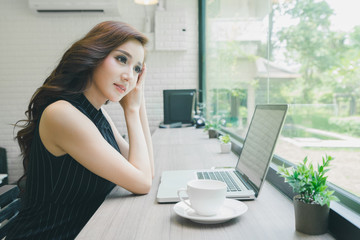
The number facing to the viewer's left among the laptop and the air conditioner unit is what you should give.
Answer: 1

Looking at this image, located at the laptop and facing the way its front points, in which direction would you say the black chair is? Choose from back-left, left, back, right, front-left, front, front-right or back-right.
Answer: front

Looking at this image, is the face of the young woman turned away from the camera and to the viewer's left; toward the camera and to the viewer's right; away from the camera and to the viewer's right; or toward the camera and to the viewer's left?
toward the camera and to the viewer's right

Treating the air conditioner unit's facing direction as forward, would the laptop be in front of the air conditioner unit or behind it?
in front

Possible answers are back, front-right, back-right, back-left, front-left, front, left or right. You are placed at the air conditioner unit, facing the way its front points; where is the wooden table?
front

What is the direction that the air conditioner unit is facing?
toward the camera

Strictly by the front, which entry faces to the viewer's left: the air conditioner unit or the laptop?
the laptop

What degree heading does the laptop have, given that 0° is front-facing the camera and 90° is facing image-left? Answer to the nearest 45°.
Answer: approximately 90°

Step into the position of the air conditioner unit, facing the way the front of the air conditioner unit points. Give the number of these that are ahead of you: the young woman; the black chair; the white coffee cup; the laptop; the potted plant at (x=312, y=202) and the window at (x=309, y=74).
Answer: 6
